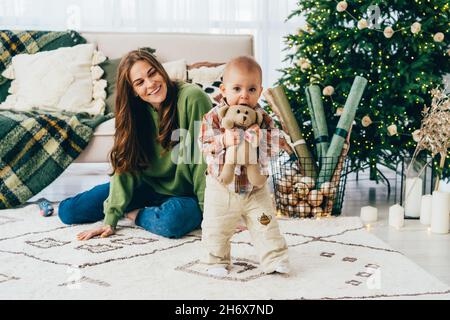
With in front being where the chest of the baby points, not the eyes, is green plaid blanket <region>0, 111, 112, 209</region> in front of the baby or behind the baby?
behind

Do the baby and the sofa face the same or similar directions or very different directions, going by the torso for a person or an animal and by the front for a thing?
same or similar directions

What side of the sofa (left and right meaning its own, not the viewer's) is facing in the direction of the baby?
front

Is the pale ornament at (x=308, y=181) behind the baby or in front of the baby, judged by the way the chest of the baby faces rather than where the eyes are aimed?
behind

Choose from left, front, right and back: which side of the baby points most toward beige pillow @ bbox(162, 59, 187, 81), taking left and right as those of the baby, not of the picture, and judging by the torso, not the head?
back

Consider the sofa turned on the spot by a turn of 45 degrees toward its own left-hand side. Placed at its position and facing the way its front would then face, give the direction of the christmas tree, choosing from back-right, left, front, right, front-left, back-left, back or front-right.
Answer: front

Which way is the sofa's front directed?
toward the camera

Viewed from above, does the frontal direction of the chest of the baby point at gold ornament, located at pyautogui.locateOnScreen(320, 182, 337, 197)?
no

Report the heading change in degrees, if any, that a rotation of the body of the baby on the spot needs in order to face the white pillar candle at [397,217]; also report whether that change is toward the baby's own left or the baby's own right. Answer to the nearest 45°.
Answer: approximately 135° to the baby's own left

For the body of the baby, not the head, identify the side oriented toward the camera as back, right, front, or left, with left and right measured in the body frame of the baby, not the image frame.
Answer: front

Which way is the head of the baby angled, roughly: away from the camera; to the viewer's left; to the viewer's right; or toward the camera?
toward the camera

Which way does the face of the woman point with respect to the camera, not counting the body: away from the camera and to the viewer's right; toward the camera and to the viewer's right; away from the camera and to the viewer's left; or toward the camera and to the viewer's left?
toward the camera and to the viewer's right

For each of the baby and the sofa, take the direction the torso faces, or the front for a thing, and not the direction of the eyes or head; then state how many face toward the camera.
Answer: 2

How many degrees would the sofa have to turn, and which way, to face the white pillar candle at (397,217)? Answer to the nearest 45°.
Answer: approximately 45° to its left
